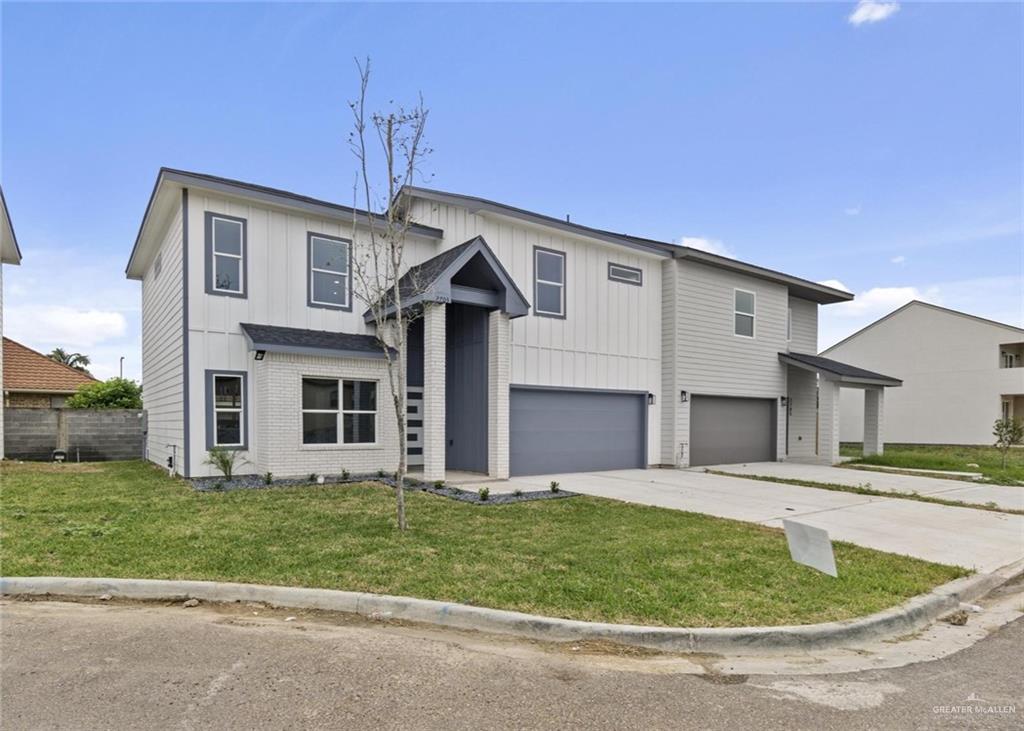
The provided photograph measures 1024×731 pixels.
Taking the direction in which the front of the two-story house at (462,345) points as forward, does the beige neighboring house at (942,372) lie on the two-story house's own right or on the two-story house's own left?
on the two-story house's own left

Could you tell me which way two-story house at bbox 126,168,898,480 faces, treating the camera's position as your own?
facing the viewer and to the right of the viewer

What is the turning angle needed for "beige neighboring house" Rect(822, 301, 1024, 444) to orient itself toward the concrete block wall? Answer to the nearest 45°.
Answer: approximately 90° to its right

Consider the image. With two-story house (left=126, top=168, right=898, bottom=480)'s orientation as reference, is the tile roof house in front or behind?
behind

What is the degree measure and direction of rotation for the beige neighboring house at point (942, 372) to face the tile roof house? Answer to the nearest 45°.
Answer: approximately 90° to its right

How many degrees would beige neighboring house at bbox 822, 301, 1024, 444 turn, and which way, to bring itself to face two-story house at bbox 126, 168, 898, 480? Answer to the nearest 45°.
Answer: approximately 45° to its right

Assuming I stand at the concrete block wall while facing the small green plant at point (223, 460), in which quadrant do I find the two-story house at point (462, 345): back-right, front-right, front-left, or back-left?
front-left

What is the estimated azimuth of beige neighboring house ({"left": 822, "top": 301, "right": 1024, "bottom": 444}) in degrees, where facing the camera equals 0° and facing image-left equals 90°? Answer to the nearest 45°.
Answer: approximately 315°

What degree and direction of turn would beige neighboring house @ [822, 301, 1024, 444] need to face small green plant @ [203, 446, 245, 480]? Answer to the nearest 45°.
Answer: approximately 45° to its right
